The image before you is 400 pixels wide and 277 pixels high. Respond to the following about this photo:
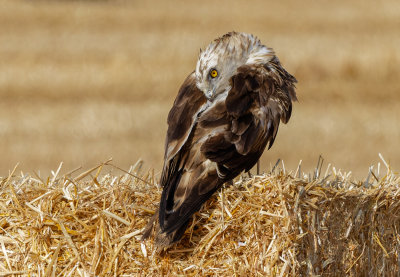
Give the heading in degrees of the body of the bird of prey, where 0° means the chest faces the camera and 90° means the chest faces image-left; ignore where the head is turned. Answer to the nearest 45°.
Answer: approximately 225°
